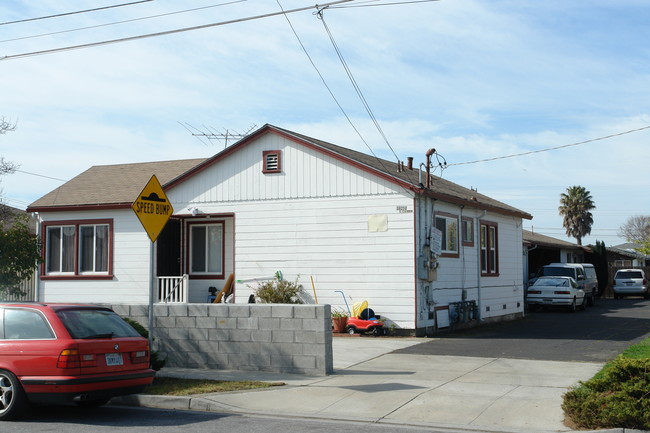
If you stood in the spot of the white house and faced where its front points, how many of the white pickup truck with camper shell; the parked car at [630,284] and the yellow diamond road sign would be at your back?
2

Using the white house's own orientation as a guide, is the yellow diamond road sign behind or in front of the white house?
in front

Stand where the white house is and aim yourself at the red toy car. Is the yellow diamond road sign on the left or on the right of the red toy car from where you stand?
right

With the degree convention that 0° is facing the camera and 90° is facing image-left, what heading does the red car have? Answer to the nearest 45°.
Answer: approximately 135°

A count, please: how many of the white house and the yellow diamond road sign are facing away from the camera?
0

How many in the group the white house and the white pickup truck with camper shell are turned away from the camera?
0

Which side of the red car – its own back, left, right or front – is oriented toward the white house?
right

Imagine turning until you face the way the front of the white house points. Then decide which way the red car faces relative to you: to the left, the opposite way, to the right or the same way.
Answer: to the right

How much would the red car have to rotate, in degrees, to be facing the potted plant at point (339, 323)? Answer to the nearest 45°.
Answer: approximately 90° to its right

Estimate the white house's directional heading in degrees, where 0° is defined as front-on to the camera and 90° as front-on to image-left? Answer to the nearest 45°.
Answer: approximately 45°

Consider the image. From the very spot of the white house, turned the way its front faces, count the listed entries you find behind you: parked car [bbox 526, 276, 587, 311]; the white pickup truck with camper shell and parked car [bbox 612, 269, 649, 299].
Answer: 3

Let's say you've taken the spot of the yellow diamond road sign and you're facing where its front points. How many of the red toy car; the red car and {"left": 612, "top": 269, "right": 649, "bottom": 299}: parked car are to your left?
2

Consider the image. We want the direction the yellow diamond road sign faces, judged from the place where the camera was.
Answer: facing the viewer and to the right of the viewer

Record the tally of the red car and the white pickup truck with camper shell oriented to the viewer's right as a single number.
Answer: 0
